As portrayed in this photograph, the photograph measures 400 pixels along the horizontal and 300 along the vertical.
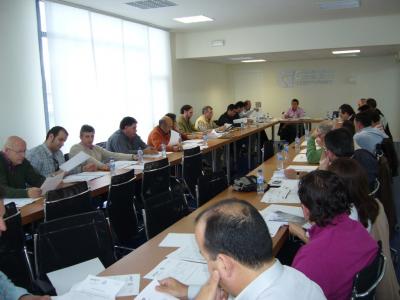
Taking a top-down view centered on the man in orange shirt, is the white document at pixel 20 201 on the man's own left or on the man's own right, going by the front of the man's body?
on the man's own right

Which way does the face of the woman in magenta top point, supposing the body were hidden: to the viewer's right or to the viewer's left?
to the viewer's left

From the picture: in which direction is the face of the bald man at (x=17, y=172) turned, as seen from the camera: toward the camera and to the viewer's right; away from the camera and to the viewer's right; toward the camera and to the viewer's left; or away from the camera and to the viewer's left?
toward the camera and to the viewer's right

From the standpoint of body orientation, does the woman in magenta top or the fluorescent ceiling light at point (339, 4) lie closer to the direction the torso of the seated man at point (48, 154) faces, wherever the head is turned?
the woman in magenta top

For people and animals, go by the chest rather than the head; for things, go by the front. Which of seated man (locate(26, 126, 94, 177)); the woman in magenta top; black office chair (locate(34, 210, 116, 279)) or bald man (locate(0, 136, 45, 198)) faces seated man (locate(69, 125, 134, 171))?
the woman in magenta top

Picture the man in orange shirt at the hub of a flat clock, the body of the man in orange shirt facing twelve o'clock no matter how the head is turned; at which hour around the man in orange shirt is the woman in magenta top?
The woman in magenta top is roughly at 1 o'clock from the man in orange shirt.

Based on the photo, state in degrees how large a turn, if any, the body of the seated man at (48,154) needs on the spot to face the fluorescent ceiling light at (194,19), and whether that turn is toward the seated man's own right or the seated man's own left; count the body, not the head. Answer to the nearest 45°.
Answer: approximately 90° to the seated man's own left

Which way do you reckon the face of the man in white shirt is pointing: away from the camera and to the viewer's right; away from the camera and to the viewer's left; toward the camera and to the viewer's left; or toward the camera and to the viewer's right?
away from the camera and to the viewer's left
